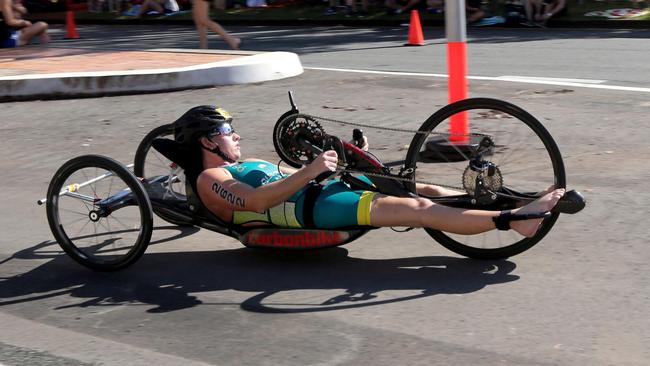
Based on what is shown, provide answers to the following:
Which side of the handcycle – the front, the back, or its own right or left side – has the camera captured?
right

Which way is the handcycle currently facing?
to the viewer's right
